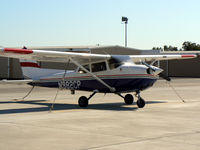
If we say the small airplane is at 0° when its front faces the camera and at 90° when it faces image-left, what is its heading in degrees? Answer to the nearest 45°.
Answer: approximately 315°
